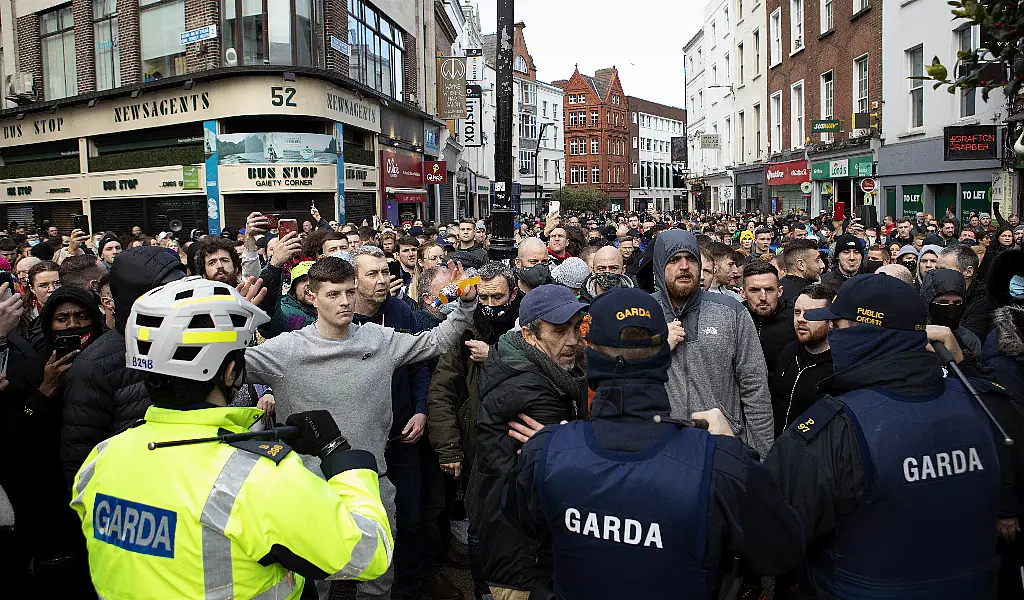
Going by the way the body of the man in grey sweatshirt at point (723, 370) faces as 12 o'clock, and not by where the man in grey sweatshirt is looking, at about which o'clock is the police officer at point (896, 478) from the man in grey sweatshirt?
The police officer is roughly at 10 o'clock from the man in grey sweatshirt.

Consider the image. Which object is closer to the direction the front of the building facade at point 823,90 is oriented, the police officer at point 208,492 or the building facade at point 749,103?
the police officer

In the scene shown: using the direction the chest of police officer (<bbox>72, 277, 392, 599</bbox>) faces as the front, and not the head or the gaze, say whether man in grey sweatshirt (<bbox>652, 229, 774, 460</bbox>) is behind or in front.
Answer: in front

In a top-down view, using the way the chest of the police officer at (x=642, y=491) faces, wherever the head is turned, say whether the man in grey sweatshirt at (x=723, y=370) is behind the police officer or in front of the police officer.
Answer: in front

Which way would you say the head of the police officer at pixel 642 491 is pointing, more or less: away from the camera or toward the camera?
away from the camera

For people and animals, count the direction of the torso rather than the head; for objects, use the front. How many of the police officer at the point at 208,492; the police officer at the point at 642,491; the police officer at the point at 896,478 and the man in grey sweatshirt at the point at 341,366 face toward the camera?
1

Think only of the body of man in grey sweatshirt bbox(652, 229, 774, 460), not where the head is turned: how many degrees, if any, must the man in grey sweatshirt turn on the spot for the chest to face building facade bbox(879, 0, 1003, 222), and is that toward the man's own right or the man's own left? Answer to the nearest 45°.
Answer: approximately 135° to the man's own right

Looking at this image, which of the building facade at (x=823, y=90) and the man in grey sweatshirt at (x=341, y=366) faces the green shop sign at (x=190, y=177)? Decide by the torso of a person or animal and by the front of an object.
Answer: the building facade

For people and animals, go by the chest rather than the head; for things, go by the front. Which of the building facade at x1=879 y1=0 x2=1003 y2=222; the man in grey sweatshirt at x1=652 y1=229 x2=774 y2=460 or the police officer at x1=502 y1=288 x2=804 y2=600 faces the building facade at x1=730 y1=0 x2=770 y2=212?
the police officer

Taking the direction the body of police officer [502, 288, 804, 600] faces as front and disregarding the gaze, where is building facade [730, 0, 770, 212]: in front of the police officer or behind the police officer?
in front

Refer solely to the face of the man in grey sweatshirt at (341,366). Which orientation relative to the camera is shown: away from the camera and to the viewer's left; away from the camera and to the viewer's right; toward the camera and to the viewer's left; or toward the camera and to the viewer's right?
toward the camera and to the viewer's right

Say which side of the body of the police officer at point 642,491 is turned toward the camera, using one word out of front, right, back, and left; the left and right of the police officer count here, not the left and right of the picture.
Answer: back

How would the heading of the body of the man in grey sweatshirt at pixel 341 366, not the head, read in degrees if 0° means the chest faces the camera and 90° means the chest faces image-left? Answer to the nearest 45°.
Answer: approximately 0°
